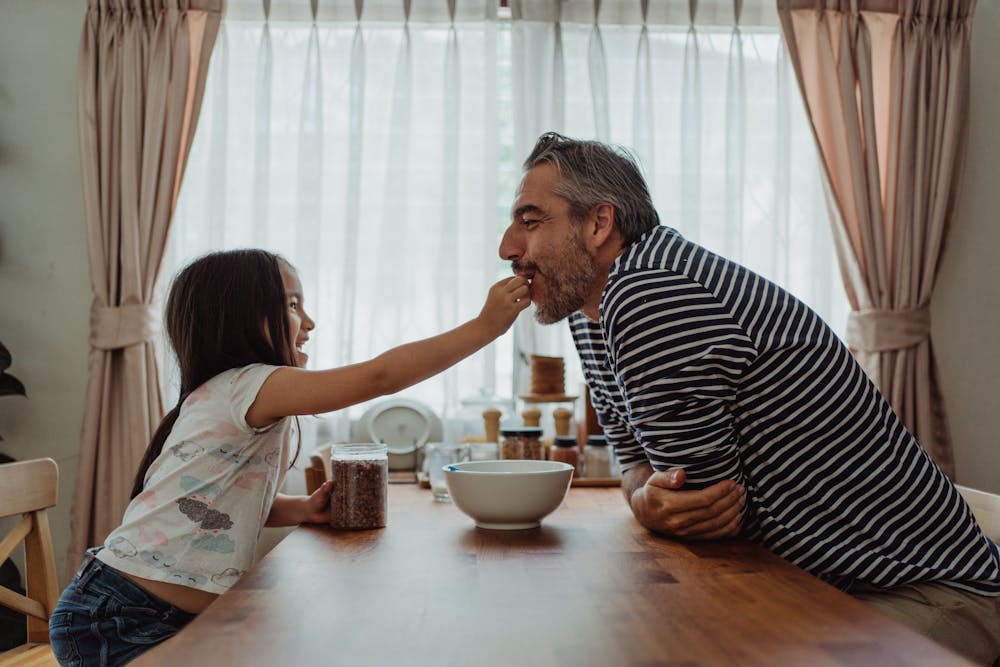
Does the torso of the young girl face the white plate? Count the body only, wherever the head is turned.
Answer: no

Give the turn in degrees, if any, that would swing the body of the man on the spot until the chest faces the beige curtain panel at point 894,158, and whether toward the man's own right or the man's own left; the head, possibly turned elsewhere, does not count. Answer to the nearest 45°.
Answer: approximately 90° to the man's own right

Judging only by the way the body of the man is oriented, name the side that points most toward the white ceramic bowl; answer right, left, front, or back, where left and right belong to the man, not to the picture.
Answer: front

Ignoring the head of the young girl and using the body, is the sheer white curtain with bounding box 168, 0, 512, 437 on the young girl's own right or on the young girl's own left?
on the young girl's own left

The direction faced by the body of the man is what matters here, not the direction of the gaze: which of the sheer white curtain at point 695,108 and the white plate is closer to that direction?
the white plate

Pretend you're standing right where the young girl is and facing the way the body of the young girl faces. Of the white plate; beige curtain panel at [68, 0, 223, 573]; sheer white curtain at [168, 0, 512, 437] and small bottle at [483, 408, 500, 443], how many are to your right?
0

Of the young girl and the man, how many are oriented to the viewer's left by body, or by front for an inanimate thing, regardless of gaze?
1

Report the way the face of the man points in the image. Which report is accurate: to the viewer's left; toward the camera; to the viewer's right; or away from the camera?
to the viewer's left

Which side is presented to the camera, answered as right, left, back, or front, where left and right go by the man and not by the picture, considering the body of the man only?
left

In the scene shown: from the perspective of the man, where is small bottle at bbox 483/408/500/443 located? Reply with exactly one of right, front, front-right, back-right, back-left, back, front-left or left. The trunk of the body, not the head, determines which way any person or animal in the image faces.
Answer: front-right

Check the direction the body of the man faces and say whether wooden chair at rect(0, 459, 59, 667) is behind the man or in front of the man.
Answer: in front

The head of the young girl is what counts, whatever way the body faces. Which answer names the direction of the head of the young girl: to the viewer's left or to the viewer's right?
to the viewer's right

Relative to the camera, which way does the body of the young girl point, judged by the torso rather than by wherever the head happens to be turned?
to the viewer's right

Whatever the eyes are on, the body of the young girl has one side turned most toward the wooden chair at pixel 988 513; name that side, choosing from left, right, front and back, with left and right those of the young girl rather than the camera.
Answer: front

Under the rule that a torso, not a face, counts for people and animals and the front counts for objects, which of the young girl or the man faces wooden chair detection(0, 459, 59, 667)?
the man
